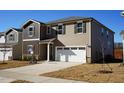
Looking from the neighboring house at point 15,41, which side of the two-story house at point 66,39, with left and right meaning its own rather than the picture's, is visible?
right

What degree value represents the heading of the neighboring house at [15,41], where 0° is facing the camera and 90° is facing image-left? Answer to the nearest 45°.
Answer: approximately 45°

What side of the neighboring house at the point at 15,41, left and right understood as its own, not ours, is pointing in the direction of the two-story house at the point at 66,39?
left

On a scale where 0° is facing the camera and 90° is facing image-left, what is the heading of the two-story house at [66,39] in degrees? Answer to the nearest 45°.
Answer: approximately 45°
